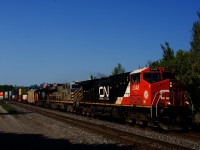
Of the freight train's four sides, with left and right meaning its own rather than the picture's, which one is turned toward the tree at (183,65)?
left

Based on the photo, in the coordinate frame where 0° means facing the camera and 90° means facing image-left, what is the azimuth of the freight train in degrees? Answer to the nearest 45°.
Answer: approximately 315°
